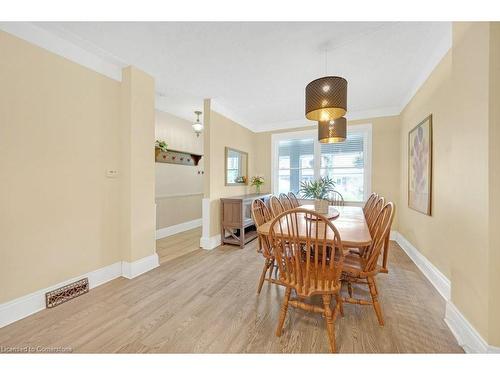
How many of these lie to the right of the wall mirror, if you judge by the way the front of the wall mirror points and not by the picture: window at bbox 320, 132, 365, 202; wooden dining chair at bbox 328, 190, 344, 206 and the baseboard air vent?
1

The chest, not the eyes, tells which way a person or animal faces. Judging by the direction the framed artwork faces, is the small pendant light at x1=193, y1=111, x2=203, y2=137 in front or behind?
in front

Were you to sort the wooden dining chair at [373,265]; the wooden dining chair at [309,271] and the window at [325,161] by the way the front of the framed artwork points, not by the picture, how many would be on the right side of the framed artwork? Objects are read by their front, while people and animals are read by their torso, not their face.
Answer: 1

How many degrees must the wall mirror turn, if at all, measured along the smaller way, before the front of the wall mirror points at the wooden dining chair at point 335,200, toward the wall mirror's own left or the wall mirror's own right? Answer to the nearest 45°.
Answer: approximately 45° to the wall mirror's own left

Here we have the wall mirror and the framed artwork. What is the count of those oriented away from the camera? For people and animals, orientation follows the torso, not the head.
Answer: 0

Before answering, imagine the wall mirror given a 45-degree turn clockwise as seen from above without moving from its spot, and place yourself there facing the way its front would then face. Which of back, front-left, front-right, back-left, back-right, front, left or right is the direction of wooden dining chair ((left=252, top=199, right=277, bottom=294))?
front

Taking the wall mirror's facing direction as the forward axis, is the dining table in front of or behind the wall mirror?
in front

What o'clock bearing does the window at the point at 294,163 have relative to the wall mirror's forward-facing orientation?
The window is roughly at 10 o'clock from the wall mirror.

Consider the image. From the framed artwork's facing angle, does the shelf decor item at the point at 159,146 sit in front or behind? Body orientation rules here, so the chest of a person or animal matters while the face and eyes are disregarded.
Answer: in front

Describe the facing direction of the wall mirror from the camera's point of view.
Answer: facing the viewer and to the right of the viewer

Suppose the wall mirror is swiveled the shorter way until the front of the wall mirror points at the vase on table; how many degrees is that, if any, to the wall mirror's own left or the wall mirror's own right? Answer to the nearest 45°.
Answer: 0° — it already faces it

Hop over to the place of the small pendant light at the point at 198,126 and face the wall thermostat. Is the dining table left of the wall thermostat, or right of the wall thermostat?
left

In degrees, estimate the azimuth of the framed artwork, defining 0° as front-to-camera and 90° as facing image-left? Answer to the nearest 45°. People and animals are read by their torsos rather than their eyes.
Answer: approximately 45°

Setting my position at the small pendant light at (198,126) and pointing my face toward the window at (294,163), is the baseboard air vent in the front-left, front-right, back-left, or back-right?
back-right

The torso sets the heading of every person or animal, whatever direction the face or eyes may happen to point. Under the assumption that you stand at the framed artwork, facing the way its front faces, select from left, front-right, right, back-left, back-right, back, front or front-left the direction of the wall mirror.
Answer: front-right
